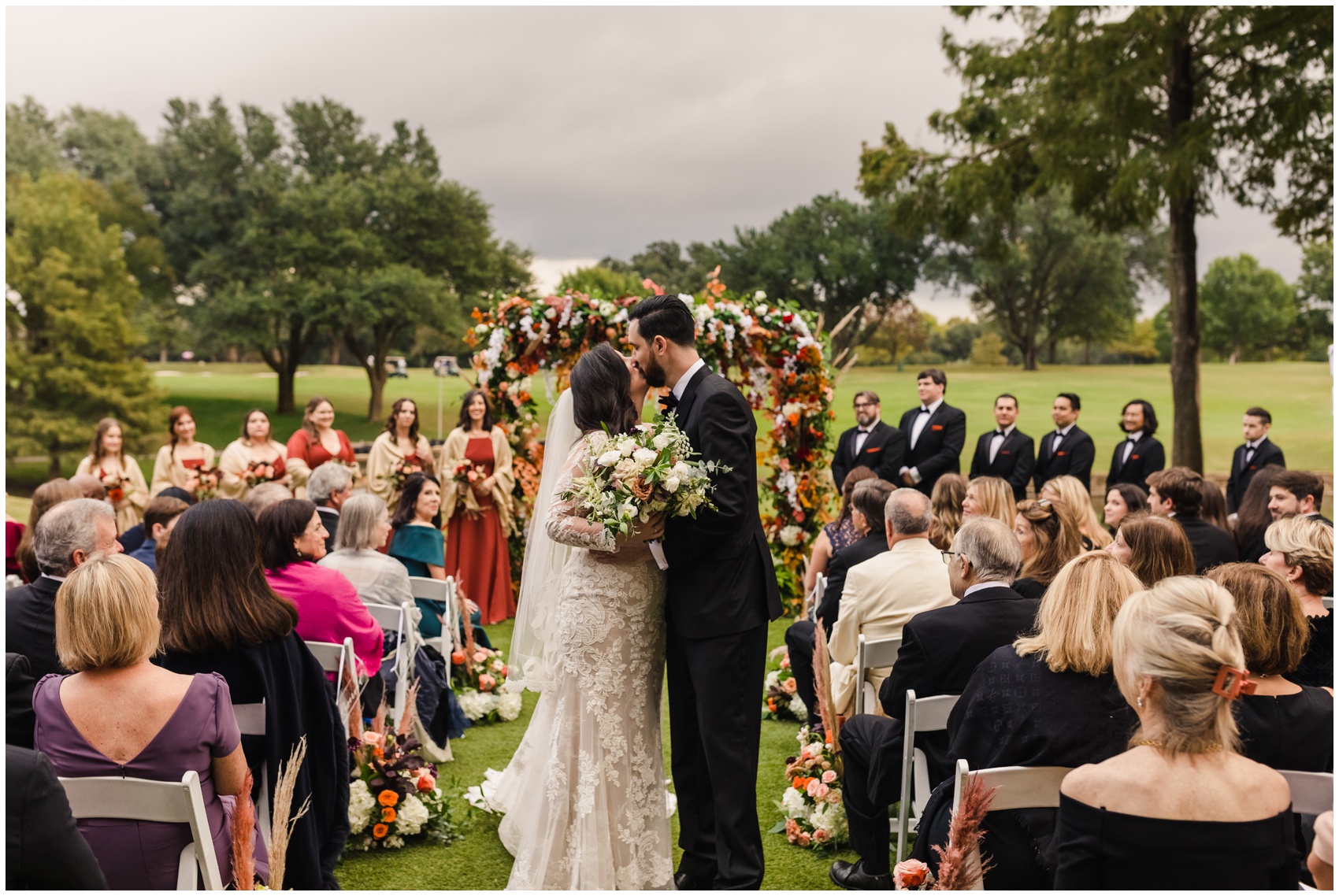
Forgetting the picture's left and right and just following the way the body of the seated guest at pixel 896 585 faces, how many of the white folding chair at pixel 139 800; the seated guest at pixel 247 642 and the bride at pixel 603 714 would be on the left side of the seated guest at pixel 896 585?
3

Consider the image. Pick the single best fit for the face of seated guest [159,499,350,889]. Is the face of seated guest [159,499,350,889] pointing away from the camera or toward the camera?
away from the camera

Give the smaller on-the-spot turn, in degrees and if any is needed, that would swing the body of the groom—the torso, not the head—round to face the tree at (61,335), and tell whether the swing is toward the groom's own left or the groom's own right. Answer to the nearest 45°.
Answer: approximately 45° to the groom's own right

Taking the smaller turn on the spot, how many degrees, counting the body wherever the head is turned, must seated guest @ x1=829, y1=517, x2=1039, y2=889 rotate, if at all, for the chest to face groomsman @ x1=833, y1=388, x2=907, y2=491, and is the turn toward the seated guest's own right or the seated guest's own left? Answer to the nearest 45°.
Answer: approximately 45° to the seated guest's own right

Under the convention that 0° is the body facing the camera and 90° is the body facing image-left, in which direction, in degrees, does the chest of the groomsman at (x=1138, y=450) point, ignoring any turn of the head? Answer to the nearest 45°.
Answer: approximately 45°

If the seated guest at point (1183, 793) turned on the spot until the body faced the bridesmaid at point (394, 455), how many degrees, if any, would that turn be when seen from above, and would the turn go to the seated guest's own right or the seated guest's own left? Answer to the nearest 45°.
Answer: approximately 45° to the seated guest's own left

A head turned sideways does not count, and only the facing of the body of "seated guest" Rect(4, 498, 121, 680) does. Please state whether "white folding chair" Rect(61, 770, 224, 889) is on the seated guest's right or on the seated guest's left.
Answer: on the seated guest's right

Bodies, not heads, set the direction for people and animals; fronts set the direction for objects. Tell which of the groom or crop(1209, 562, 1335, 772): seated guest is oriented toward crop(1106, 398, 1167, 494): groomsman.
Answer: the seated guest

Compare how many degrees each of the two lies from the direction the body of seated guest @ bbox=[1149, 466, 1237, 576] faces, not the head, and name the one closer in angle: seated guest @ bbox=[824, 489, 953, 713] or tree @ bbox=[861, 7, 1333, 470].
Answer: the tree

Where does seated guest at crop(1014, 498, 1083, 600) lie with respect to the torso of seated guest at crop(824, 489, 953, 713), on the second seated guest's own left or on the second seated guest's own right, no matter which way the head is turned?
on the second seated guest's own right

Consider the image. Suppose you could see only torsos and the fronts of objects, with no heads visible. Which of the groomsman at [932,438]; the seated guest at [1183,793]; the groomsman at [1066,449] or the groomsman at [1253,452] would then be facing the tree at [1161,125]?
the seated guest

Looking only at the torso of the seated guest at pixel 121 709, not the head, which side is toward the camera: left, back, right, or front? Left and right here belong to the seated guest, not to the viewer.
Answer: back

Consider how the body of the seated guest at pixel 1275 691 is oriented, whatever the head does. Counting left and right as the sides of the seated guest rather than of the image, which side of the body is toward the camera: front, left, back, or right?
back
